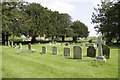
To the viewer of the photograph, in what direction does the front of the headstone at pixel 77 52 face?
facing the viewer
